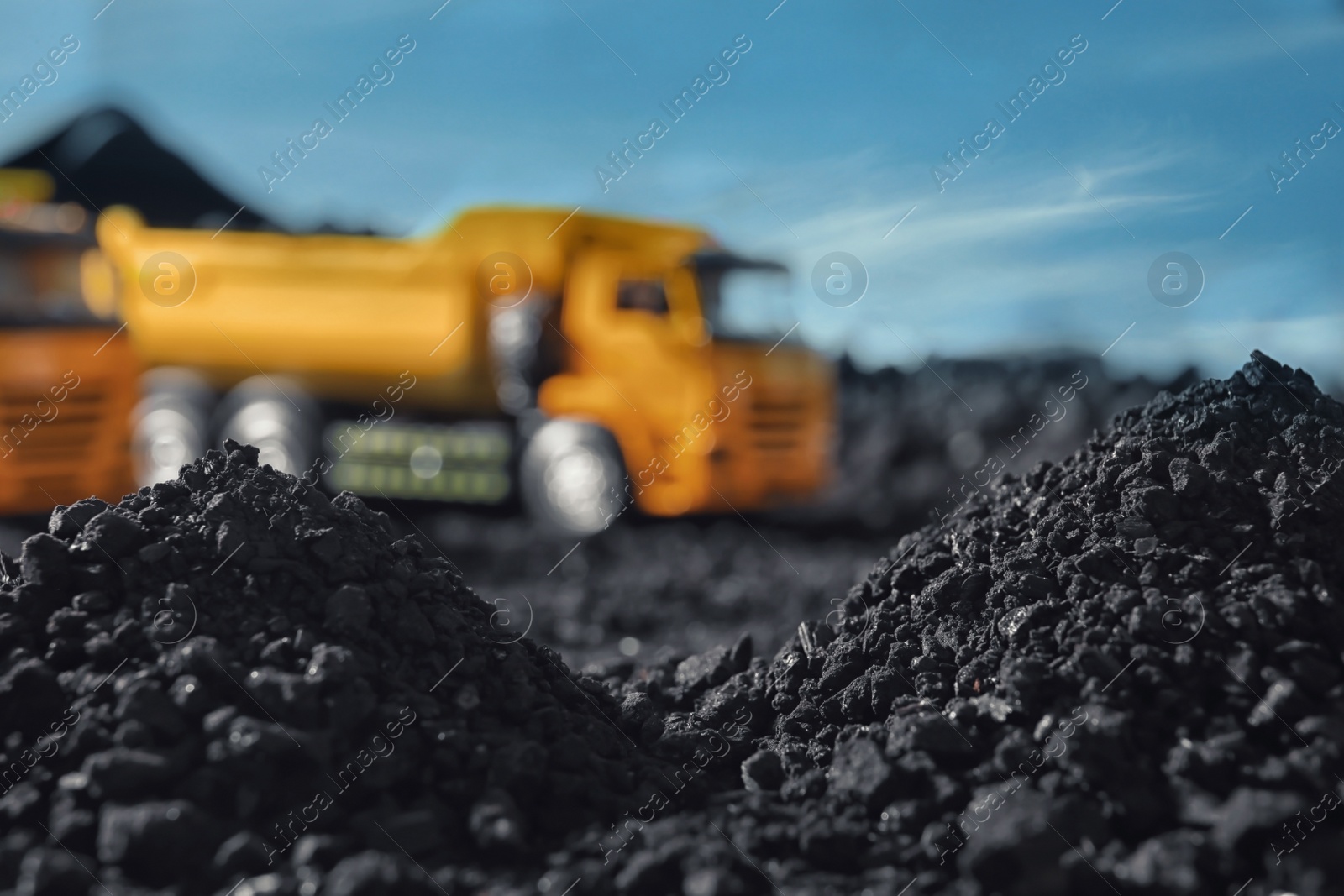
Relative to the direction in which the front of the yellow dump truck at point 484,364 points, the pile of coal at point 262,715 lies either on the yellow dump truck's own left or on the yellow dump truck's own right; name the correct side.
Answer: on the yellow dump truck's own right

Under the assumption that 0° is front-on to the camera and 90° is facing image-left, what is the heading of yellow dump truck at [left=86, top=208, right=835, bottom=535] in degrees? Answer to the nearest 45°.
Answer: approximately 315°

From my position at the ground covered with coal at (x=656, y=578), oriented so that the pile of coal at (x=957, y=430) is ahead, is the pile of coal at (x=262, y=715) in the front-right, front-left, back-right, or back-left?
back-right
